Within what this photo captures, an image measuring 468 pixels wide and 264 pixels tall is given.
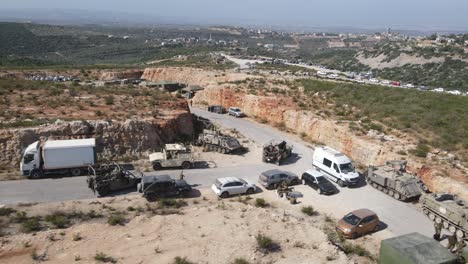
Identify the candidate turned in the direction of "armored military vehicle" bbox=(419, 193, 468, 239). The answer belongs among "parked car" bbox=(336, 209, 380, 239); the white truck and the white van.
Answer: the white van

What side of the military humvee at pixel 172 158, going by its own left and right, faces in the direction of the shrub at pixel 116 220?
left

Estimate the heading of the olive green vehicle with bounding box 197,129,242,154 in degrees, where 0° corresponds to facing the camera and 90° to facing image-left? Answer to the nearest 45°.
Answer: approximately 315°

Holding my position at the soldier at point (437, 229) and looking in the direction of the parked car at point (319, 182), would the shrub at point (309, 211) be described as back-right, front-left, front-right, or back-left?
front-left

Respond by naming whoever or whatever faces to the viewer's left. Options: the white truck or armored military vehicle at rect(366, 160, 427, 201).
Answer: the white truck

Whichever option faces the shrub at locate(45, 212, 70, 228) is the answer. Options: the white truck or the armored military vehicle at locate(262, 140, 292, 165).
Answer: the armored military vehicle

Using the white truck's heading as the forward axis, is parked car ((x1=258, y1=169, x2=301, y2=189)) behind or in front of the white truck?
behind

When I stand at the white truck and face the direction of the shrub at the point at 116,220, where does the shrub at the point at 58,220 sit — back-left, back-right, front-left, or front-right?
front-right

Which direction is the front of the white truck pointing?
to the viewer's left

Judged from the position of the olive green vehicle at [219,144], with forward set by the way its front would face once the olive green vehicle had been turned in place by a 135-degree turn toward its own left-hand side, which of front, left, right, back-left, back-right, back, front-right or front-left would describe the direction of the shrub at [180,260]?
back

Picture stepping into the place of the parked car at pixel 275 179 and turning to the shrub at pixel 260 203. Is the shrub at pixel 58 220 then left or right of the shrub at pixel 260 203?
right
